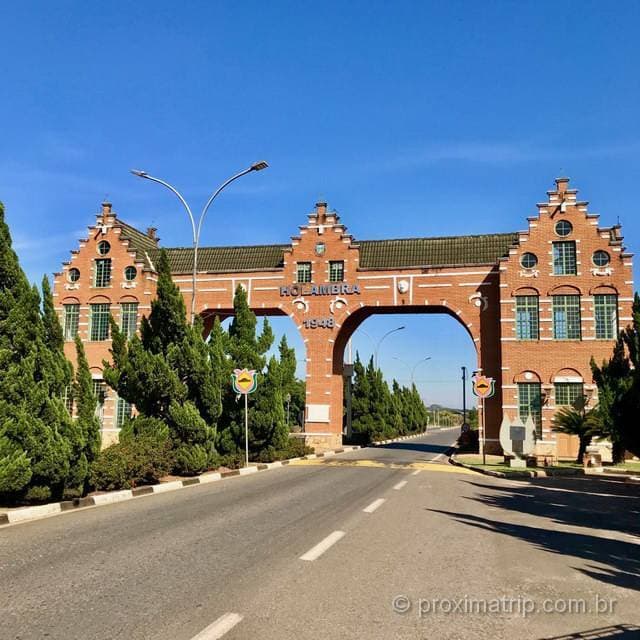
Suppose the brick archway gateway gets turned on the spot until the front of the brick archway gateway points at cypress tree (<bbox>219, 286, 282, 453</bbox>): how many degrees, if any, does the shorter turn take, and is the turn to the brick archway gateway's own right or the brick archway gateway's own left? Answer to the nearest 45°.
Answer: approximately 45° to the brick archway gateway's own right

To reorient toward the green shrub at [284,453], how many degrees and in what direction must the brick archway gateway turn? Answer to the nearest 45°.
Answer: approximately 45° to its right

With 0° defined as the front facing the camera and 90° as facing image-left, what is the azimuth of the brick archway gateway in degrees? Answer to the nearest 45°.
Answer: approximately 0°

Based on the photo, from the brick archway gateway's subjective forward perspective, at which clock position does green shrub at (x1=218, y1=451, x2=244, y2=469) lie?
The green shrub is roughly at 1 o'clock from the brick archway gateway.
